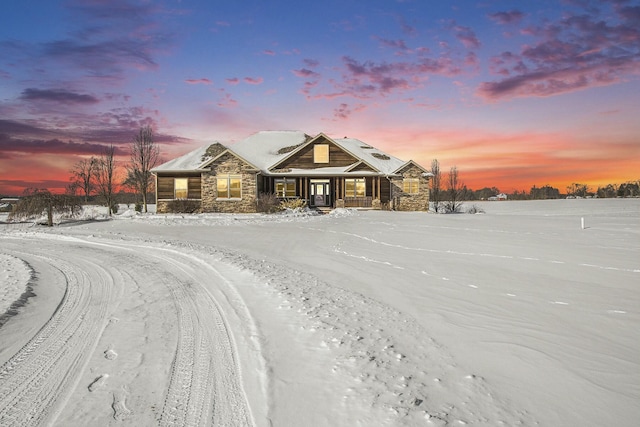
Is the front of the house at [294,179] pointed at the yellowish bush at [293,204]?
yes

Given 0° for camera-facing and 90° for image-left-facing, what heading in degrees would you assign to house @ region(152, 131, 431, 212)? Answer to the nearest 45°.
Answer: approximately 0°

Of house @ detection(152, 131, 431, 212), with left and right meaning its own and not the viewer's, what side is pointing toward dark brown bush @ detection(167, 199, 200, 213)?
right

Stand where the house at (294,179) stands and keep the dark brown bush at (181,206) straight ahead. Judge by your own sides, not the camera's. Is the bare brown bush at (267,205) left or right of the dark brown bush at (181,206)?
left
